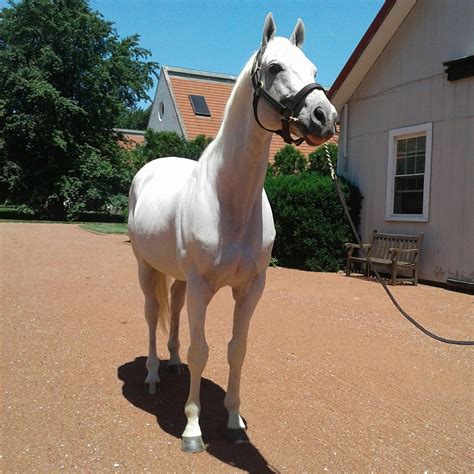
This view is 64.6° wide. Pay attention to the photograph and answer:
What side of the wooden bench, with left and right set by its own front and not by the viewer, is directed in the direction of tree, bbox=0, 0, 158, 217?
right

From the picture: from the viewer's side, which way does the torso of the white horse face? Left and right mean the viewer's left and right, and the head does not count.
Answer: facing the viewer and to the right of the viewer

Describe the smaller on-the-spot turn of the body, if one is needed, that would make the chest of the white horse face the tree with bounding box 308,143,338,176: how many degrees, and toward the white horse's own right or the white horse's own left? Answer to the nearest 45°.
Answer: approximately 135° to the white horse's own left

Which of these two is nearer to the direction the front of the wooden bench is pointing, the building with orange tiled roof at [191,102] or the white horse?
the white horse

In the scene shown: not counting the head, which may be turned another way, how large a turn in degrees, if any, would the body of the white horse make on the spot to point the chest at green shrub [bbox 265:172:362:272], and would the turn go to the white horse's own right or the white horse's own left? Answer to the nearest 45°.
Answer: approximately 135° to the white horse's own left

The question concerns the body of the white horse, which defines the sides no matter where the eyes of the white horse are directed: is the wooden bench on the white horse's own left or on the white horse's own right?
on the white horse's own left

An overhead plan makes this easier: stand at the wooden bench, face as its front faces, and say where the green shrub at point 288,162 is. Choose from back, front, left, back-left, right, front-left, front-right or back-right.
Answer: right

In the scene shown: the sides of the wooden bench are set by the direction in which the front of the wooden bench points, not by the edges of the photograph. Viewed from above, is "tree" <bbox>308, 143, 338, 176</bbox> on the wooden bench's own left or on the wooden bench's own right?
on the wooden bench's own right

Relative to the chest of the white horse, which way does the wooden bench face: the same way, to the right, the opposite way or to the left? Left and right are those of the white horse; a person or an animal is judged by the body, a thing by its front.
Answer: to the right

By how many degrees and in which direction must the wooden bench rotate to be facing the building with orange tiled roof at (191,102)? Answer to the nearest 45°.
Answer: approximately 90° to its right

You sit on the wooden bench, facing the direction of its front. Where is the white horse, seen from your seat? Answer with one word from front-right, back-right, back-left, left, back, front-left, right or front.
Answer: front-left

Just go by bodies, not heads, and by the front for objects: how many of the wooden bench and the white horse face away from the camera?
0

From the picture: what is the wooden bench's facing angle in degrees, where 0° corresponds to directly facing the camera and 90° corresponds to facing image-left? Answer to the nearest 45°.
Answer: approximately 45°

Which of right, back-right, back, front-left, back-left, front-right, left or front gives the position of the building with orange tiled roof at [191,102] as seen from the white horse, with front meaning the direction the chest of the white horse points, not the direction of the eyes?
back-left

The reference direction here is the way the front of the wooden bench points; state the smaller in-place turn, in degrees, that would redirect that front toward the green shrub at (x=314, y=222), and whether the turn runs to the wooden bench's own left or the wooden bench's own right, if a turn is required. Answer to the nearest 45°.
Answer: approximately 45° to the wooden bench's own right
